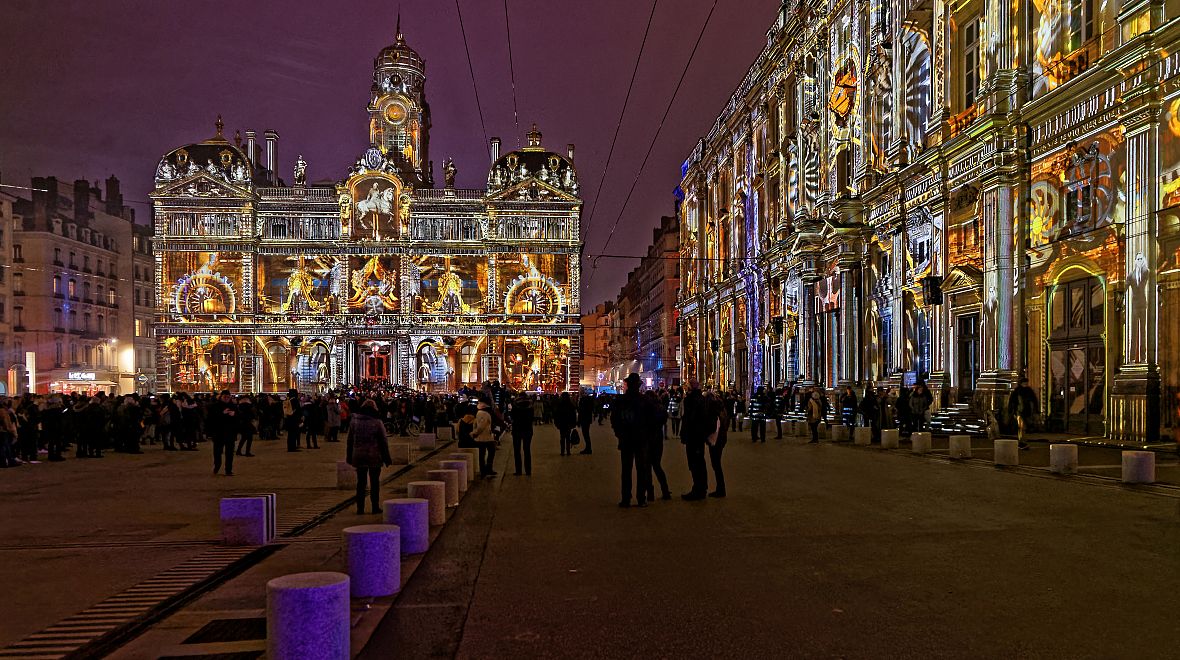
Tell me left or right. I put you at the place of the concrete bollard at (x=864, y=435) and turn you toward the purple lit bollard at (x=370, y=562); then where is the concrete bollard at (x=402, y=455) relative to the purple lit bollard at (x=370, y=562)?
right

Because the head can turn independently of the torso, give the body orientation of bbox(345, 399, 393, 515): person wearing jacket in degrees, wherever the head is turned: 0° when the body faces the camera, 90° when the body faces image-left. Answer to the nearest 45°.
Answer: approximately 180°

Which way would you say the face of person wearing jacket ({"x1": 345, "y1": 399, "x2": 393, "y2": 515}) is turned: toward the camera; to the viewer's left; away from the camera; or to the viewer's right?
away from the camera
